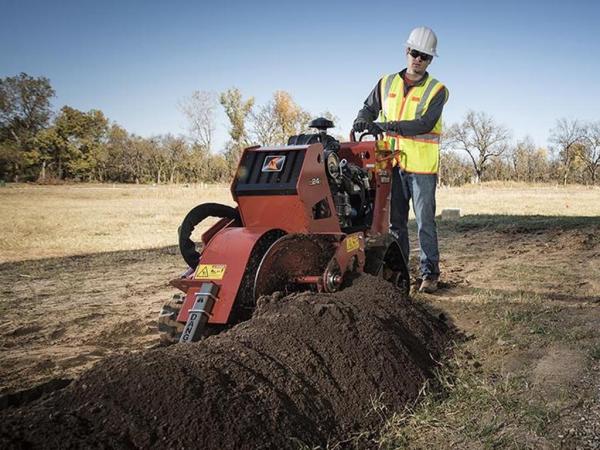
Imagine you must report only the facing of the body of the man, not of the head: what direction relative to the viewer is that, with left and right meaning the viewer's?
facing the viewer and to the left of the viewer
